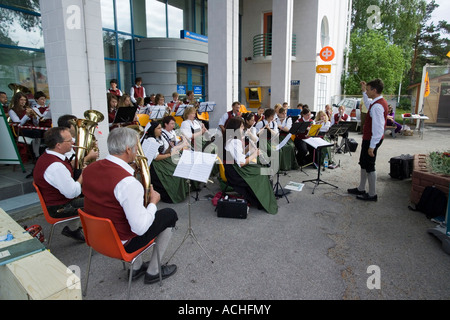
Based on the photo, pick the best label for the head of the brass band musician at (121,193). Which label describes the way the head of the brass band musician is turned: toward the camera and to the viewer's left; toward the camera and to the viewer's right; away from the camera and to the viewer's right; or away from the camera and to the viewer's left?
away from the camera and to the viewer's right

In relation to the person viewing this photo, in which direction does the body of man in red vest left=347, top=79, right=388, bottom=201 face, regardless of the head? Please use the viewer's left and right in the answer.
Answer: facing to the left of the viewer

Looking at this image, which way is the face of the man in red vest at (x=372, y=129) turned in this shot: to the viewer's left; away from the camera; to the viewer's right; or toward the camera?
to the viewer's left

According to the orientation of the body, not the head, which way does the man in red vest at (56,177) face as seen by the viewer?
to the viewer's right

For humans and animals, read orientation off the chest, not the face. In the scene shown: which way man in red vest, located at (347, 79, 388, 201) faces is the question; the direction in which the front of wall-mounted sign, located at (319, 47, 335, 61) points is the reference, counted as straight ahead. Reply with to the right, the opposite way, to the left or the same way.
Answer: to the right

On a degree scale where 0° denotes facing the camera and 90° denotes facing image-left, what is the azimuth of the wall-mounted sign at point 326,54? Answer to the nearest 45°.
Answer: approximately 0°
